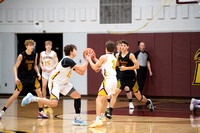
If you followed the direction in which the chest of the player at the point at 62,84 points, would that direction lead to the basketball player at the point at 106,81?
yes

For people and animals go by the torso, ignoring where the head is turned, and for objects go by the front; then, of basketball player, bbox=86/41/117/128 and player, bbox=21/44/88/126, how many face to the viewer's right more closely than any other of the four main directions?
1

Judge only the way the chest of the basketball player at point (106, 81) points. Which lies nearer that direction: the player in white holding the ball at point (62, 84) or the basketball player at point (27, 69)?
the basketball player

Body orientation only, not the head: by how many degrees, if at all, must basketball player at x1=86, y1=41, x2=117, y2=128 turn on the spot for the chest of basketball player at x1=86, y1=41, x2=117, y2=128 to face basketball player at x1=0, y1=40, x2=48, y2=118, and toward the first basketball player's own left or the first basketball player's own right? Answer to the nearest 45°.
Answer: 0° — they already face them

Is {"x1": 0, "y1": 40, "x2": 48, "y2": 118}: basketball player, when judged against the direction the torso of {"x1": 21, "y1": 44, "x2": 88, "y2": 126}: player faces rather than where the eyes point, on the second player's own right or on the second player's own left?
on the second player's own left

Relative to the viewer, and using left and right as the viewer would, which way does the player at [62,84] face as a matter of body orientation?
facing to the right of the viewer

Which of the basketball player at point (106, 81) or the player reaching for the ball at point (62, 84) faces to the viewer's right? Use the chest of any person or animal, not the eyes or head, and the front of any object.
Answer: the player reaching for the ball

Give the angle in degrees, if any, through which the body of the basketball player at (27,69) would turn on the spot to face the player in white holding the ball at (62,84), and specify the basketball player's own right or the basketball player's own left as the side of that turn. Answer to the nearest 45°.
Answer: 0° — they already face them

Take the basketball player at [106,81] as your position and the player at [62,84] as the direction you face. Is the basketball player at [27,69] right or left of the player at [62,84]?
right
